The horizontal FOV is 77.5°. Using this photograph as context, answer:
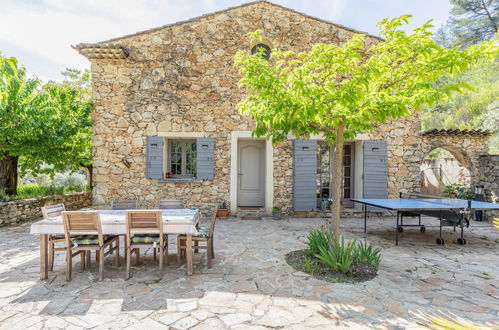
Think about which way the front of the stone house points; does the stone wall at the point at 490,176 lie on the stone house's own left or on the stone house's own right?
on the stone house's own left

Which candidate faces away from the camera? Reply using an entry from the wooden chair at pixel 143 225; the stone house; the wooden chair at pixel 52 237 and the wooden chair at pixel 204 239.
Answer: the wooden chair at pixel 143 225

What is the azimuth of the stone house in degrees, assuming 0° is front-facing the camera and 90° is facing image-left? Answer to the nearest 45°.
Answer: approximately 0°

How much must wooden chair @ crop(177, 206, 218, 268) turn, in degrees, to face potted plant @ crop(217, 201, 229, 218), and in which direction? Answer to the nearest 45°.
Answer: approximately 90° to its right

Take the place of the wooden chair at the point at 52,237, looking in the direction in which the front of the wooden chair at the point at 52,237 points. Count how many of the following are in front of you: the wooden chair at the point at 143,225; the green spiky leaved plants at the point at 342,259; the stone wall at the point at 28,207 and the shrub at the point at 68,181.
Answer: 2

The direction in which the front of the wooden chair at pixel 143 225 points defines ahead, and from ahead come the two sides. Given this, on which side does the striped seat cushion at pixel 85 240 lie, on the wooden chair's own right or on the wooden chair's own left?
on the wooden chair's own left

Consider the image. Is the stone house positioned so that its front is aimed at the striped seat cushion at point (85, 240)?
yes

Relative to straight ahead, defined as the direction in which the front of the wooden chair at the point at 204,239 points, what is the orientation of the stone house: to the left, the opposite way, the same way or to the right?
to the left

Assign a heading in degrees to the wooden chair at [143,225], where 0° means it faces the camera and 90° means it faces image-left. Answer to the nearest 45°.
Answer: approximately 180°

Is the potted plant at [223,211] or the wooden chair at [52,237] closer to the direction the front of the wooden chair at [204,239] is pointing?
the wooden chair

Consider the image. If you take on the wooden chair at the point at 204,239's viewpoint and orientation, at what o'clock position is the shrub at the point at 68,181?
The shrub is roughly at 2 o'clock from the wooden chair.

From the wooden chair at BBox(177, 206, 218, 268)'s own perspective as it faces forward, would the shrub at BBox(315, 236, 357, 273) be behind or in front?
behind

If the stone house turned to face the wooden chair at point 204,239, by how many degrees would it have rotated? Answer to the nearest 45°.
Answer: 0° — it already faces it

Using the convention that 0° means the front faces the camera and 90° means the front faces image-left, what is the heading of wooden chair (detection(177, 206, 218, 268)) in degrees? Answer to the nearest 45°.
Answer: approximately 90°

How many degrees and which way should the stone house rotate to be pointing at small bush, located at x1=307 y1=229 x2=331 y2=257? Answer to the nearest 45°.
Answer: approximately 45° to its left

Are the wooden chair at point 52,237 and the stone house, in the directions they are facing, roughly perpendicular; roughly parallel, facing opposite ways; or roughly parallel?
roughly perpendicular

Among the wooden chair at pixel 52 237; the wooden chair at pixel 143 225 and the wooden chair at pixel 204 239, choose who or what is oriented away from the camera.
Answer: the wooden chair at pixel 143 225
